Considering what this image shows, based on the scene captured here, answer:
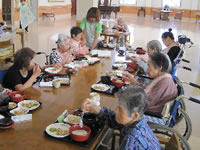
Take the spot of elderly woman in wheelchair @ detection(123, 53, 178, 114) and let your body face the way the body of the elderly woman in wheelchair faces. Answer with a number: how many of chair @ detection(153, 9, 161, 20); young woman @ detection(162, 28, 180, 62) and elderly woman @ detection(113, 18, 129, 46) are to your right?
3

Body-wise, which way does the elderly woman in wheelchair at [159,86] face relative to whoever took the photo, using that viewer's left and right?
facing to the left of the viewer

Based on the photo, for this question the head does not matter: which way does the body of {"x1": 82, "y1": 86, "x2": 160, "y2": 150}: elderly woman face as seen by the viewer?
to the viewer's left

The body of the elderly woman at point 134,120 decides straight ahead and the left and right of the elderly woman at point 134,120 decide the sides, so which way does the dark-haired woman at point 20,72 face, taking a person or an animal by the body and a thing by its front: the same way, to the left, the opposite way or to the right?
the opposite way

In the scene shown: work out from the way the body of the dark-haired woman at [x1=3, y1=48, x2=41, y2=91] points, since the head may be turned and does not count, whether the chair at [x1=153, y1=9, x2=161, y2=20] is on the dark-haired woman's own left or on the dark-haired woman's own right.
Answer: on the dark-haired woman's own left

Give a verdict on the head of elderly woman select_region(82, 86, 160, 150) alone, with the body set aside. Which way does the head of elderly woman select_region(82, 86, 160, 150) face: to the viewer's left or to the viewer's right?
to the viewer's left

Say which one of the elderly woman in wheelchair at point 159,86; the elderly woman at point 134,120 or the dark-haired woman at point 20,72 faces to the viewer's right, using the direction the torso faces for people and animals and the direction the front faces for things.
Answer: the dark-haired woman at point 20,72

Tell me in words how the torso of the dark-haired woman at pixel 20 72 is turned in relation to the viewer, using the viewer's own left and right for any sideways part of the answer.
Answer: facing to the right of the viewer
